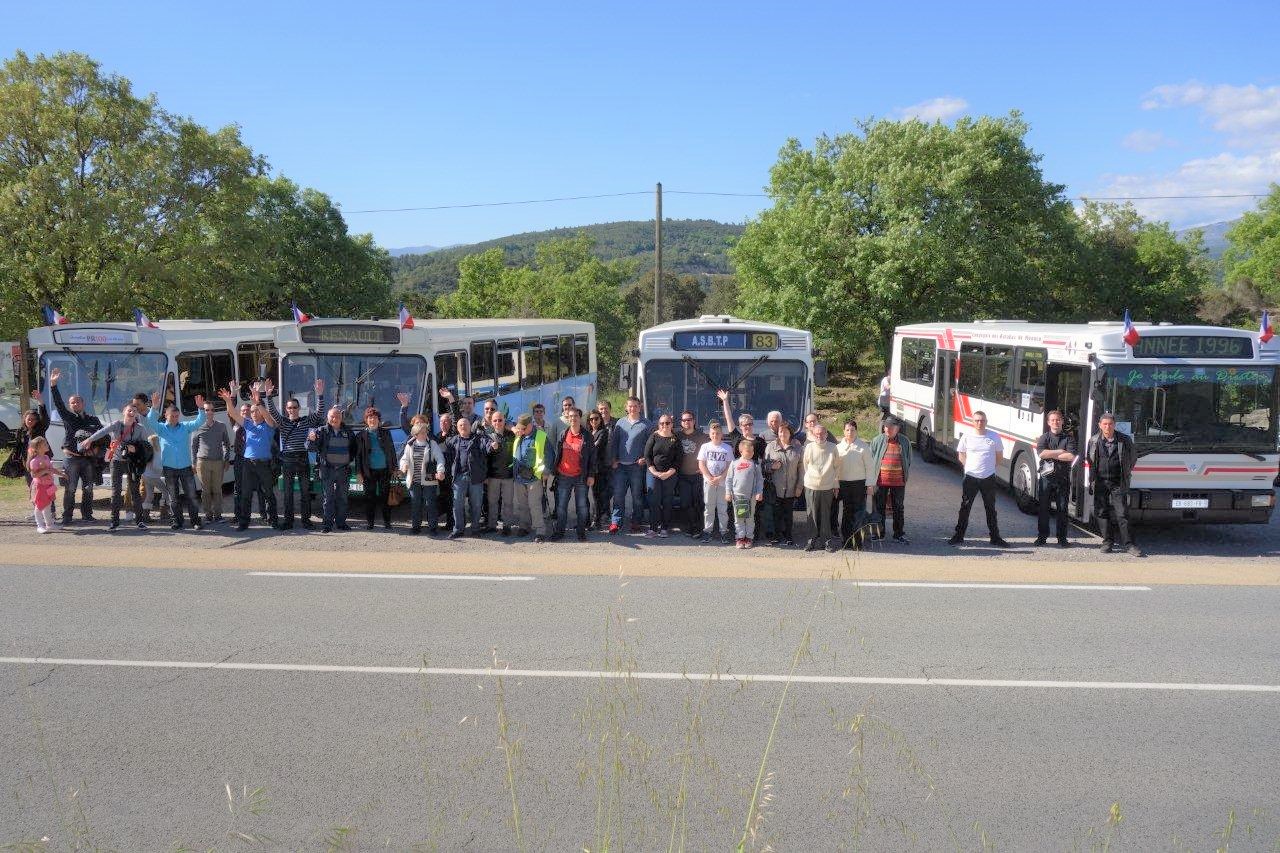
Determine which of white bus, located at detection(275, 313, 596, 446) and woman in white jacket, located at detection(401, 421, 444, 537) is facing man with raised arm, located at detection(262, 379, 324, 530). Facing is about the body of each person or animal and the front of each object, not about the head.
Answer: the white bus

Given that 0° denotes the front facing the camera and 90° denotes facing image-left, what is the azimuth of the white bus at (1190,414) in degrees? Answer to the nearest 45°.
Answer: approximately 315°

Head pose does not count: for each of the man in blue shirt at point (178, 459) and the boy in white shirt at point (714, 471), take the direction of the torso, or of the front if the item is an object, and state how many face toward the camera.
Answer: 2

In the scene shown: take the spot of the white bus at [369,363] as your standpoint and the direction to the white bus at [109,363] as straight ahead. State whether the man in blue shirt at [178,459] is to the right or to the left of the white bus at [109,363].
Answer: left

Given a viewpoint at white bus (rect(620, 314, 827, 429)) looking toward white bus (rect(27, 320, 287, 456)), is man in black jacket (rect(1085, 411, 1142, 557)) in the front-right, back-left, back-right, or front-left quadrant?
back-left

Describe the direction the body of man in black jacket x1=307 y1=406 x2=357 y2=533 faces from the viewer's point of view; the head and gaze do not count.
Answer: toward the camera

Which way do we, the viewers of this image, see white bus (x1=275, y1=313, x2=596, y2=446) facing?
facing the viewer and to the left of the viewer

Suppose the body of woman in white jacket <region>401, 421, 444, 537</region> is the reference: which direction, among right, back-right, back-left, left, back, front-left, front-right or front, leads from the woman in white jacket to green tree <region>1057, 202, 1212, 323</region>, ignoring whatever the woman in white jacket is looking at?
back-left

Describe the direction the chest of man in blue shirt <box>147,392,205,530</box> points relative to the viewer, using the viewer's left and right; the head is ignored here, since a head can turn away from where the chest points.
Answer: facing the viewer

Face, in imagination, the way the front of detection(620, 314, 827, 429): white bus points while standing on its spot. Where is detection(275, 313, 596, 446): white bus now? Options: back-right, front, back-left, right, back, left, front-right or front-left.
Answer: right

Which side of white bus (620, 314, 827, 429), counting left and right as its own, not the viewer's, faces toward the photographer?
front
